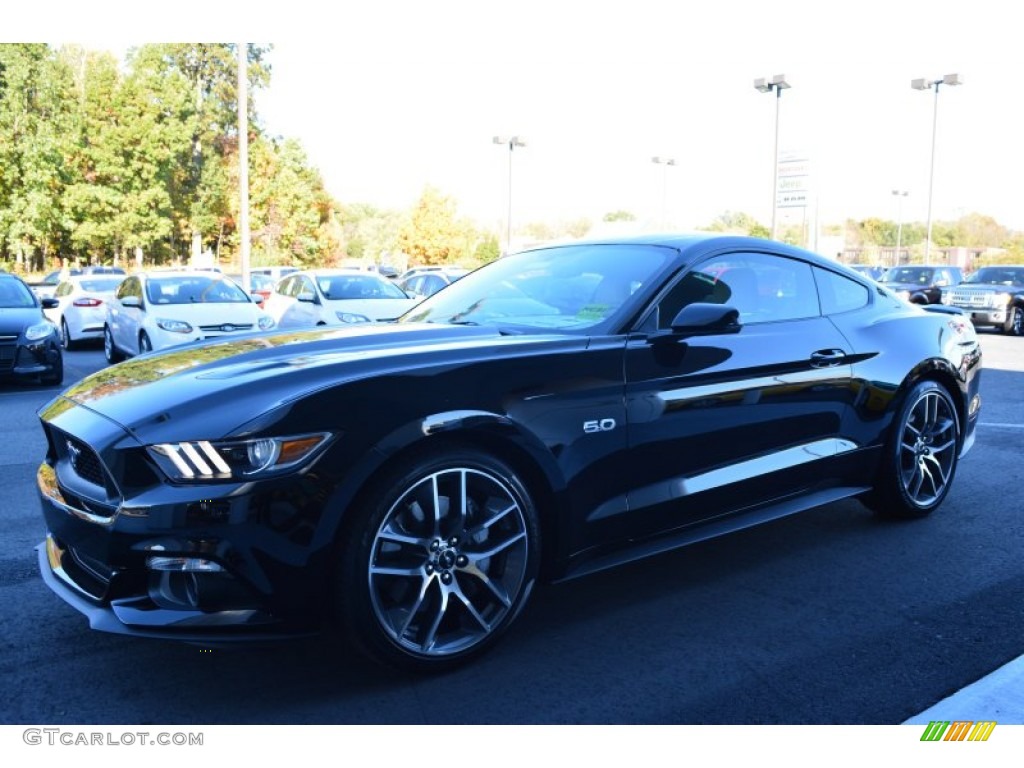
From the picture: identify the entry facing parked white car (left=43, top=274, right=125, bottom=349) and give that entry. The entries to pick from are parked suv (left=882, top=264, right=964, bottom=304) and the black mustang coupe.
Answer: the parked suv

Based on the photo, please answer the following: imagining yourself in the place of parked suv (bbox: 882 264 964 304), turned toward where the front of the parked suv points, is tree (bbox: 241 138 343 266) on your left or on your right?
on your right

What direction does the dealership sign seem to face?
toward the camera

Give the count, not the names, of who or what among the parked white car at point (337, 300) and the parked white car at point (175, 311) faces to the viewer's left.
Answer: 0

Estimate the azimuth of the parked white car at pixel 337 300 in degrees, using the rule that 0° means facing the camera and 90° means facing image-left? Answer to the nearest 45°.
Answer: approximately 315°

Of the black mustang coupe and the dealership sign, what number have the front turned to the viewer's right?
0

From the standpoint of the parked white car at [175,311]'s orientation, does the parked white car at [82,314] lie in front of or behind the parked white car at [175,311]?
behind

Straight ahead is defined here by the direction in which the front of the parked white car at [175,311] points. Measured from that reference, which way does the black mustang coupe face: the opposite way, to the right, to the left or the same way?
to the right

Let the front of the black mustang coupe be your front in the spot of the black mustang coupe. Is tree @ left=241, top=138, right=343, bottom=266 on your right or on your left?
on your right

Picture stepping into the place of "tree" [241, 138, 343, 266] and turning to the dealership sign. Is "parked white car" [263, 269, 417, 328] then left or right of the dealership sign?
right

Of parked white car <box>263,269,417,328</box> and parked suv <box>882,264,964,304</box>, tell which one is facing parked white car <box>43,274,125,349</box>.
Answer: the parked suv

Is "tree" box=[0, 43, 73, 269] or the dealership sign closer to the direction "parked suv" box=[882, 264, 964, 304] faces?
the tree

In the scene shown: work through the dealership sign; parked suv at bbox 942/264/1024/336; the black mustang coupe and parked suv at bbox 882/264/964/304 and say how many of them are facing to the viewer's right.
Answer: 0

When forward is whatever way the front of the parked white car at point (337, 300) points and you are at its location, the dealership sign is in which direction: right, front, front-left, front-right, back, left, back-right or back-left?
left

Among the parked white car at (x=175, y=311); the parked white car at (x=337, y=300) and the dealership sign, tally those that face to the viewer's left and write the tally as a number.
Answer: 0

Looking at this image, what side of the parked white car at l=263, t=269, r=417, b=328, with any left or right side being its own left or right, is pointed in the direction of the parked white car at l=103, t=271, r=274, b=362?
right

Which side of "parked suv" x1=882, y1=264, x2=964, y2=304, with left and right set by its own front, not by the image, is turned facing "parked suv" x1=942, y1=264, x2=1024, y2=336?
left

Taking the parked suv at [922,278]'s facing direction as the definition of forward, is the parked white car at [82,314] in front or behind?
in front
